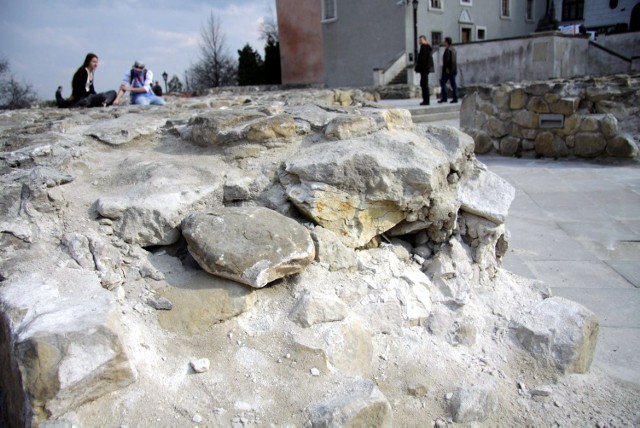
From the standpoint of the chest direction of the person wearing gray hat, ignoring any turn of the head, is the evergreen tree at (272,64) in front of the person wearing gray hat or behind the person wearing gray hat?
behind

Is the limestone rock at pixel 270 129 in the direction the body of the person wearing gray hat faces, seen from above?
yes

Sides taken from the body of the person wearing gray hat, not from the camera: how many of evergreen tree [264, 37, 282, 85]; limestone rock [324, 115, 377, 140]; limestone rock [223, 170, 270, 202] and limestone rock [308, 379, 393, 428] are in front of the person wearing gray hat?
3

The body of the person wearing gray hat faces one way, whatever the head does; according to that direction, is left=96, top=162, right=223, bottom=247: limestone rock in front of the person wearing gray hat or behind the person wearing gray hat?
in front

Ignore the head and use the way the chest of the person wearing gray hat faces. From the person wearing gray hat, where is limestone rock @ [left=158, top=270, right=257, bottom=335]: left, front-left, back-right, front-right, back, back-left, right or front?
front

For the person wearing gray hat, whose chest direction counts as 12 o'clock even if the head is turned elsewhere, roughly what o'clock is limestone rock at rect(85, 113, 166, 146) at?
The limestone rock is roughly at 12 o'clock from the person wearing gray hat.

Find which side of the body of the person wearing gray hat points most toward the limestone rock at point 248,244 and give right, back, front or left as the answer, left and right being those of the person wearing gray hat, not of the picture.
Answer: front

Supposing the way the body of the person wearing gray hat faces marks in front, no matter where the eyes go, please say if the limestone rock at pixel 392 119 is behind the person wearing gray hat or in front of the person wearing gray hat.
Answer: in front

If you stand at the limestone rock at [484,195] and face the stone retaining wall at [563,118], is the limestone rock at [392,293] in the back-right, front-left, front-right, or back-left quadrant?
back-left

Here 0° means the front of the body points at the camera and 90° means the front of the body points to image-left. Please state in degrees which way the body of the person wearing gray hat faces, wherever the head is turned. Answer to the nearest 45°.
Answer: approximately 0°

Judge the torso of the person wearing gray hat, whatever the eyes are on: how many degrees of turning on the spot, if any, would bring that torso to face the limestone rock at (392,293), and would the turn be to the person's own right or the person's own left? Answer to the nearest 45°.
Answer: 0° — they already face it

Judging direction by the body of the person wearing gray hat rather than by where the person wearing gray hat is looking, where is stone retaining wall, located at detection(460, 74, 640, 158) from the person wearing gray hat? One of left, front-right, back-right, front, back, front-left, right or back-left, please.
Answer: left

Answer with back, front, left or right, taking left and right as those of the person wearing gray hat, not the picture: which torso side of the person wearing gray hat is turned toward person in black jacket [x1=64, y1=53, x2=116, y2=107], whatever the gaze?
right

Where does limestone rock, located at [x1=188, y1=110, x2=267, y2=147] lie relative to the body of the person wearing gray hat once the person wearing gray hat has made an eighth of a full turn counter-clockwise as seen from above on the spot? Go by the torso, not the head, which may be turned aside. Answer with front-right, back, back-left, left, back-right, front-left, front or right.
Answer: front-right

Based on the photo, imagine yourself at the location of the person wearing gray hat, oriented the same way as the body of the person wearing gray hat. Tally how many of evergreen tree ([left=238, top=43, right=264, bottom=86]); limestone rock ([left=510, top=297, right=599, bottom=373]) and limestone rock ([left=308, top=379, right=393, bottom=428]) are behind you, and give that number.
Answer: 1

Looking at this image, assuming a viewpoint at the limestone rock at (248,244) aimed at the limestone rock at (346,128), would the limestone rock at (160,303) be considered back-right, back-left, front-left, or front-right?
back-left
